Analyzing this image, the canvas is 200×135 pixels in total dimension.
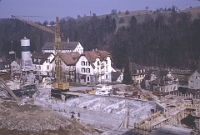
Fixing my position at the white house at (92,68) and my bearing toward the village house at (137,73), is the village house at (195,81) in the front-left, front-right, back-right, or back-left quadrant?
front-right

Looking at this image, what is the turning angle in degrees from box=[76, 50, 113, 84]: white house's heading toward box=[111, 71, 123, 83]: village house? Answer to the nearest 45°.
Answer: approximately 90° to its left

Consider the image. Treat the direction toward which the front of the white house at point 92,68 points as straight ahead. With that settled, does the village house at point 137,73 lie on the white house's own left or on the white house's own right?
on the white house's own left

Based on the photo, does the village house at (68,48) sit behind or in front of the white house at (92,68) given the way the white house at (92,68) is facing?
behind

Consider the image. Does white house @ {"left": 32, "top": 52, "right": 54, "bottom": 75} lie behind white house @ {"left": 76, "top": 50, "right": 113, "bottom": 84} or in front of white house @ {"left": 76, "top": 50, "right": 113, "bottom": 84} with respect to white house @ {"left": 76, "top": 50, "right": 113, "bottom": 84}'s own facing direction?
behind

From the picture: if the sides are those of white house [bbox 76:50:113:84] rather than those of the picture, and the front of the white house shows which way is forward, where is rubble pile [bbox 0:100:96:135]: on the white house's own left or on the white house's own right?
on the white house's own right

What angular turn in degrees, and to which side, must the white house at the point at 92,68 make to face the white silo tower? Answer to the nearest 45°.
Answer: approximately 135° to its right

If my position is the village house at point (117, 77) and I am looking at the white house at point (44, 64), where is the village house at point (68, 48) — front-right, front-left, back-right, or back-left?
front-right

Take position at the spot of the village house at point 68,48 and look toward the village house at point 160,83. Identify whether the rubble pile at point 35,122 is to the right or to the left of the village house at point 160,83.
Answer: right

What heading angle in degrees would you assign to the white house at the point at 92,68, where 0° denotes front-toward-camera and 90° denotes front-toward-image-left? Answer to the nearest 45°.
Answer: approximately 315°

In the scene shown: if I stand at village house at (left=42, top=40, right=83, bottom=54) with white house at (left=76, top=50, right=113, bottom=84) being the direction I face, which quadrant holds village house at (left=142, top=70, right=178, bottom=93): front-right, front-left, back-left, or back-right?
front-left

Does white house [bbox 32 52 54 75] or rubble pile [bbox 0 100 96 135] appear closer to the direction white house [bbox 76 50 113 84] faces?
the rubble pile
